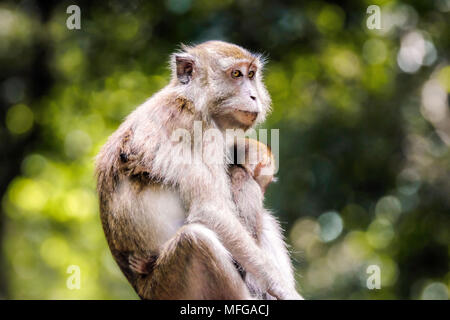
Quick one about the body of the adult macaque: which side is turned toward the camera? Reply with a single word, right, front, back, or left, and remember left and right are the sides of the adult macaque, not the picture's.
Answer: right

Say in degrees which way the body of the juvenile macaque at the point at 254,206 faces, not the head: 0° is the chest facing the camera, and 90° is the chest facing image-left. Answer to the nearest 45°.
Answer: approximately 90°
